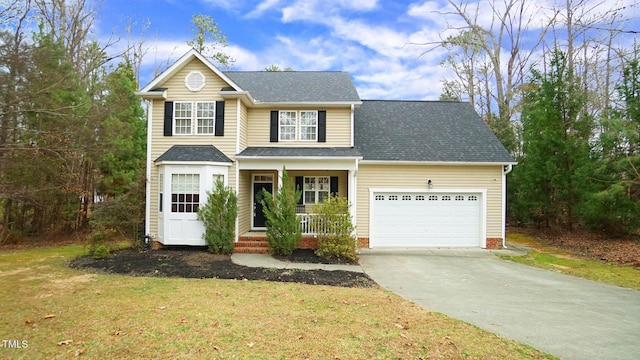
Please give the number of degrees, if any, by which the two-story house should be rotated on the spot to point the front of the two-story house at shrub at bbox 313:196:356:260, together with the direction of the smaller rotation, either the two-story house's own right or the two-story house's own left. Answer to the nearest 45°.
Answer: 0° — it already faces it

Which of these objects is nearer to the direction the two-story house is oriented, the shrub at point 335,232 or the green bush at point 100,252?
the shrub

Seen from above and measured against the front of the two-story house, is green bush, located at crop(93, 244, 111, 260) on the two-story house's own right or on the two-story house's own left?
on the two-story house's own right

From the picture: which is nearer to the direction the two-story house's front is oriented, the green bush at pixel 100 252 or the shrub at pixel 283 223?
the shrub

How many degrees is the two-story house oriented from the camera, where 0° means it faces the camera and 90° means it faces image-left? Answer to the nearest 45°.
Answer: approximately 0°
